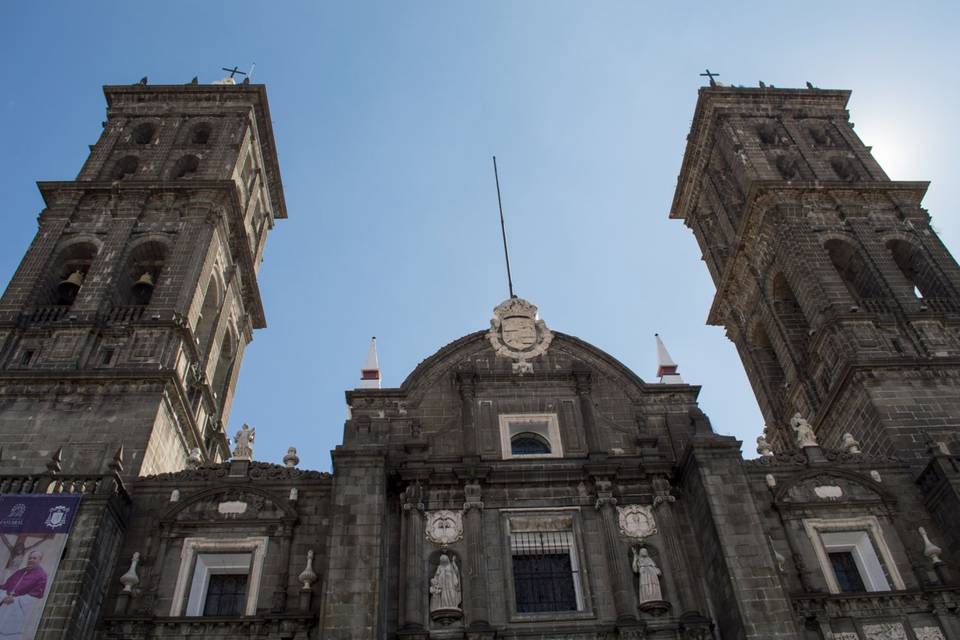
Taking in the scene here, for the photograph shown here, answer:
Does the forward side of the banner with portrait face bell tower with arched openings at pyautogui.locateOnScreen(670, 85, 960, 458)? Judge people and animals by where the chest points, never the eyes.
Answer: no

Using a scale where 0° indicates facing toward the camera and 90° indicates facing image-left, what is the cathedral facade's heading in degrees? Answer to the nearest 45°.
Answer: approximately 0°

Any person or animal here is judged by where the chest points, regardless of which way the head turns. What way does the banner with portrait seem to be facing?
toward the camera
